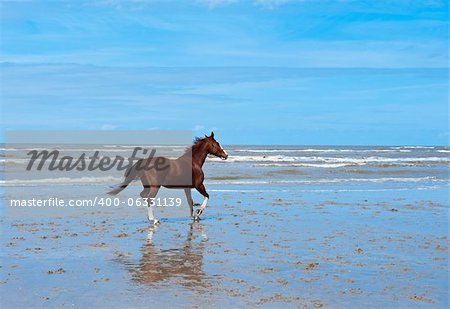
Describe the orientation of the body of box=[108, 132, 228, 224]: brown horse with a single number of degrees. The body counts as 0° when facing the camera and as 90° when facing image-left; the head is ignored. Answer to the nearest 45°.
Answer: approximately 270°
